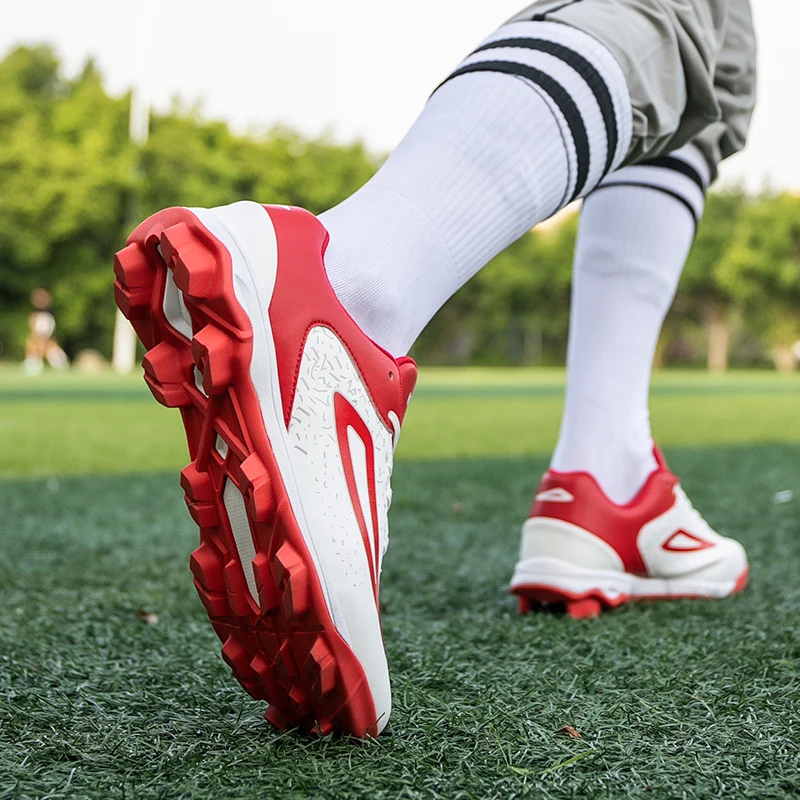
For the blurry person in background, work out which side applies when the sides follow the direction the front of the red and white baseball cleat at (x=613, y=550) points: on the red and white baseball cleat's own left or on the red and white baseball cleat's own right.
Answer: on the red and white baseball cleat's own left

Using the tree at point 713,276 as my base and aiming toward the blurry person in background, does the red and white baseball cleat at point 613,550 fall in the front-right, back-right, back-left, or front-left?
front-left

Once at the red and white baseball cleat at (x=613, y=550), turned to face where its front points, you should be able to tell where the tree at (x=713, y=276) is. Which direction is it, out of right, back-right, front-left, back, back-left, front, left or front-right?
front-left

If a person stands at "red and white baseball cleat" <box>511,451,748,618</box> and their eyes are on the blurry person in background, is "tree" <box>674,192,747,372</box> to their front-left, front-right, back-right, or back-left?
front-right

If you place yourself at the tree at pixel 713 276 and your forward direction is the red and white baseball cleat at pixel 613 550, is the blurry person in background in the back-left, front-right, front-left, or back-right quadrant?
front-right

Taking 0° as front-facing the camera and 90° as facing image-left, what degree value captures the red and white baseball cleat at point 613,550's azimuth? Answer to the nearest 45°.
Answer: approximately 225°
